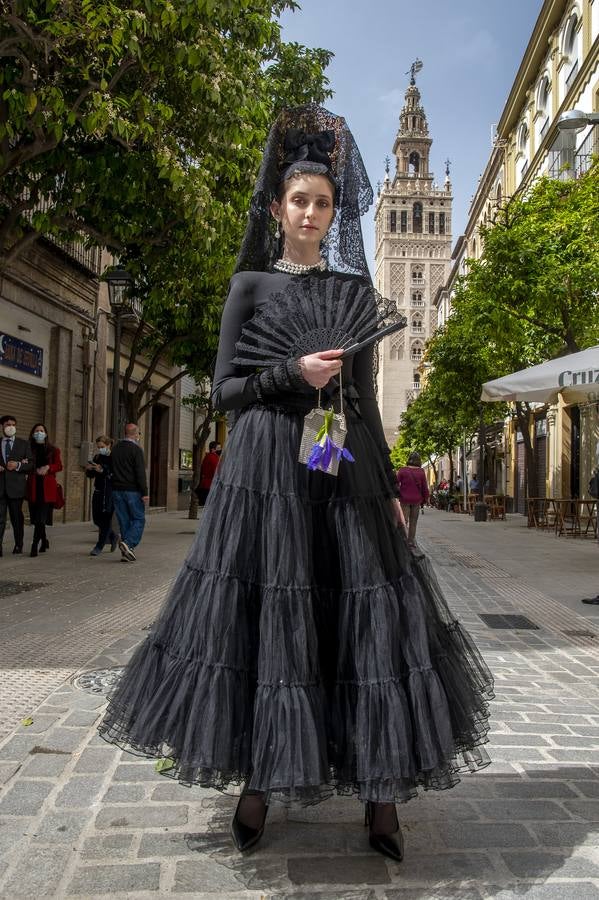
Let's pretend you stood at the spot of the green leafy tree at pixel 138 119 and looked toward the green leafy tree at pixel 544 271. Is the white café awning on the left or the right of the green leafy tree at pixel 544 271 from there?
right

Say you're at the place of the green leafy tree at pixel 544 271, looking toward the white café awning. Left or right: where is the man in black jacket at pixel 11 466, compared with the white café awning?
right

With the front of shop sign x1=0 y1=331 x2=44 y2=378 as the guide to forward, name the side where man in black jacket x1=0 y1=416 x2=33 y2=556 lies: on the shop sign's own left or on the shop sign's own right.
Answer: on the shop sign's own right

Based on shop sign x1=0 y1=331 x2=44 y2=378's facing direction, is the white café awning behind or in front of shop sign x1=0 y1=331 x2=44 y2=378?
in front

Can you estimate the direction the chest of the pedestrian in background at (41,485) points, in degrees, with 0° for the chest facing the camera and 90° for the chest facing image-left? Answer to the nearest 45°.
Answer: approximately 0°

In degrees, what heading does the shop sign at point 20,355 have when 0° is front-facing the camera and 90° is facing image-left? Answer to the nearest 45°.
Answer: approximately 315°

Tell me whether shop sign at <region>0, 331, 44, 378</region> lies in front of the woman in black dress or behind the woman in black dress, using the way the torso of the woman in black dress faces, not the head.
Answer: behind
